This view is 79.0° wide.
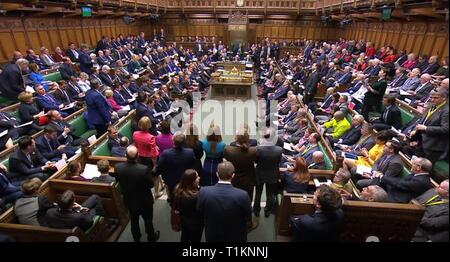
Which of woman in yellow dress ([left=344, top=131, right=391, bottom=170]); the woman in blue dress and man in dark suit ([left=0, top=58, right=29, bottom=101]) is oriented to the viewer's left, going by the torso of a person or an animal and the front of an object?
the woman in yellow dress

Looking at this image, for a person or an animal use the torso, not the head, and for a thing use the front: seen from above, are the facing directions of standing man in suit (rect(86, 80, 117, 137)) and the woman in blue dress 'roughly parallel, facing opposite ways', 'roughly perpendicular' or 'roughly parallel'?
roughly perpendicular

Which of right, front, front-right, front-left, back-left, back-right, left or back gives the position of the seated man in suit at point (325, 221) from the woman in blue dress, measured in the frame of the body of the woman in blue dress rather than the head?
back-right

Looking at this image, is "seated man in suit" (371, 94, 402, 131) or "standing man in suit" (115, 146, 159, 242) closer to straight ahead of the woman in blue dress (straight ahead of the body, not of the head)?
the seated man in suit

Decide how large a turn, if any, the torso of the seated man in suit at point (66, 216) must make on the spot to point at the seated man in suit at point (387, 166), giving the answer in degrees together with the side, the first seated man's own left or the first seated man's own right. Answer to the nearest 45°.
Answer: approximately 45° to the first seated man's own right

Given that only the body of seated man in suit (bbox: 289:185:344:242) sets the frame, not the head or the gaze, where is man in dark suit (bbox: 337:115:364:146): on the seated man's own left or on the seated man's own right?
on the seated man's own right

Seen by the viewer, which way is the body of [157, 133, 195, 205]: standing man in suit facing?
away from the camera

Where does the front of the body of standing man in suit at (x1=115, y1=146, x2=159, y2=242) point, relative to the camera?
away from the camera

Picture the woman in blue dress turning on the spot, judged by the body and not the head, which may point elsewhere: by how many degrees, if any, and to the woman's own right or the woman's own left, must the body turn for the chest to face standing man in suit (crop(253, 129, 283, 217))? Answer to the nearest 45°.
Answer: approximately 90° to the woman's own right

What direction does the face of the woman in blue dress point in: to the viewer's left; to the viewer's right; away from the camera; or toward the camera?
away from the camera

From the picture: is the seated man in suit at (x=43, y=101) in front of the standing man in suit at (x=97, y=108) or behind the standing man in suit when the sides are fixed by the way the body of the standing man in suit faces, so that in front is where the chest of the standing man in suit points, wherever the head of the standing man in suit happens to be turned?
behind

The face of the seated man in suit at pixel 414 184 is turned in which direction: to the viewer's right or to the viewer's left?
to the viewer's left

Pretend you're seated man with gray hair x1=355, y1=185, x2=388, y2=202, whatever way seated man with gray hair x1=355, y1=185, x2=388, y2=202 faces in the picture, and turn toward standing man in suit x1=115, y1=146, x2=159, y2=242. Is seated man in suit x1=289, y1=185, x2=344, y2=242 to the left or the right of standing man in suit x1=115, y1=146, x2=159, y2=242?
left

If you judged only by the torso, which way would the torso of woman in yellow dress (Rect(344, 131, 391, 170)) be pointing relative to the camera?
to the viewer's left

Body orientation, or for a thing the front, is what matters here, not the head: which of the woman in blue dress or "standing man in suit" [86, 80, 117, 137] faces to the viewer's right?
the standing man in suit
